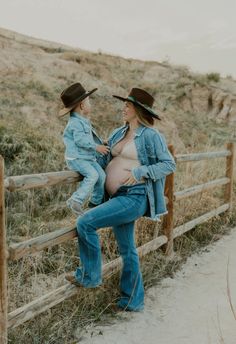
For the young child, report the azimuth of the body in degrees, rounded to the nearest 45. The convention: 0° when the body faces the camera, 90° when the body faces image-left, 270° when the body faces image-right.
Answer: approximately 270°

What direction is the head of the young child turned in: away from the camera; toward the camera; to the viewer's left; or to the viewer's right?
to the viewer's right

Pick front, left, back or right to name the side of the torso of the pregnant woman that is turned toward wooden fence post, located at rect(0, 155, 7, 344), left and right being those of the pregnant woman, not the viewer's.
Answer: front

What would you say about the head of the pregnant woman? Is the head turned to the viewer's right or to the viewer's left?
to the viewer's left

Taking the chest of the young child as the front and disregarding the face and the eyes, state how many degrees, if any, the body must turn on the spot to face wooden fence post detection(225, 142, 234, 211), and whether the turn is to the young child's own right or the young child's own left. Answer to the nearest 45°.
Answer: approximately 45° to the young child's own left

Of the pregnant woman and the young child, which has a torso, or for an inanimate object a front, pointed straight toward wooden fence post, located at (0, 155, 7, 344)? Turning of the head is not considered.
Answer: the pregnant woman

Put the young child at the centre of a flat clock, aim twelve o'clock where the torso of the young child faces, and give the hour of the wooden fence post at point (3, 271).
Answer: The wooden fence post is roughly at 4 o'clock from the young child.

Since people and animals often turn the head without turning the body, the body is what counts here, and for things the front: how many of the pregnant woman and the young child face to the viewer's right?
1
